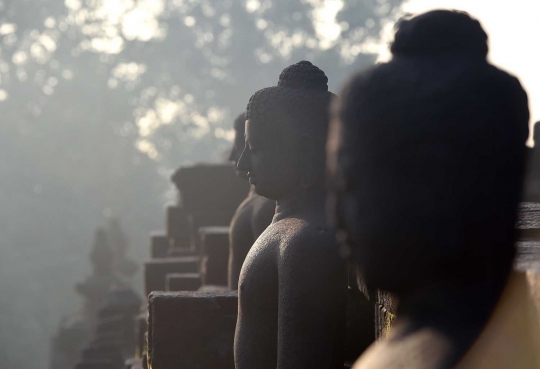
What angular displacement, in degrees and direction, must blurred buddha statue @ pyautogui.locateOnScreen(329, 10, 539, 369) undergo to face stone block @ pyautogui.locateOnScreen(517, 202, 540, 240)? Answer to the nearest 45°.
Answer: approximately 135° to its right

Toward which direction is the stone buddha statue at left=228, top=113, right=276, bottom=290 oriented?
to the viewer's left

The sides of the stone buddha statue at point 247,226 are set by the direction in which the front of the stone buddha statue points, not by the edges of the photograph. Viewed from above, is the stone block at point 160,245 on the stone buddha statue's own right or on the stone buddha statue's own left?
on the stone buddha statue's own right

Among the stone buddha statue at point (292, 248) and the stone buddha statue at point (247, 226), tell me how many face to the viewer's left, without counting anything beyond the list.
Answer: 2

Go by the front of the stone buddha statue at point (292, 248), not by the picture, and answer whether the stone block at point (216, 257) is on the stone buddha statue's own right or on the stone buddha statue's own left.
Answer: on the stone buddha statue's own right

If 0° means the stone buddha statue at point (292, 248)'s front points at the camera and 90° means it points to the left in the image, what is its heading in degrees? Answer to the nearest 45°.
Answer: approximately 90°

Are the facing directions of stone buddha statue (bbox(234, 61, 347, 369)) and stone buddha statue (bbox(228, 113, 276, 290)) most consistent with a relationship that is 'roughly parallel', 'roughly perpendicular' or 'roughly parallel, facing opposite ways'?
roughly parallel

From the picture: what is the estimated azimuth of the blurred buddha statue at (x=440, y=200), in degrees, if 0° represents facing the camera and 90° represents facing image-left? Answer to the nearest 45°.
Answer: approximately 45°
